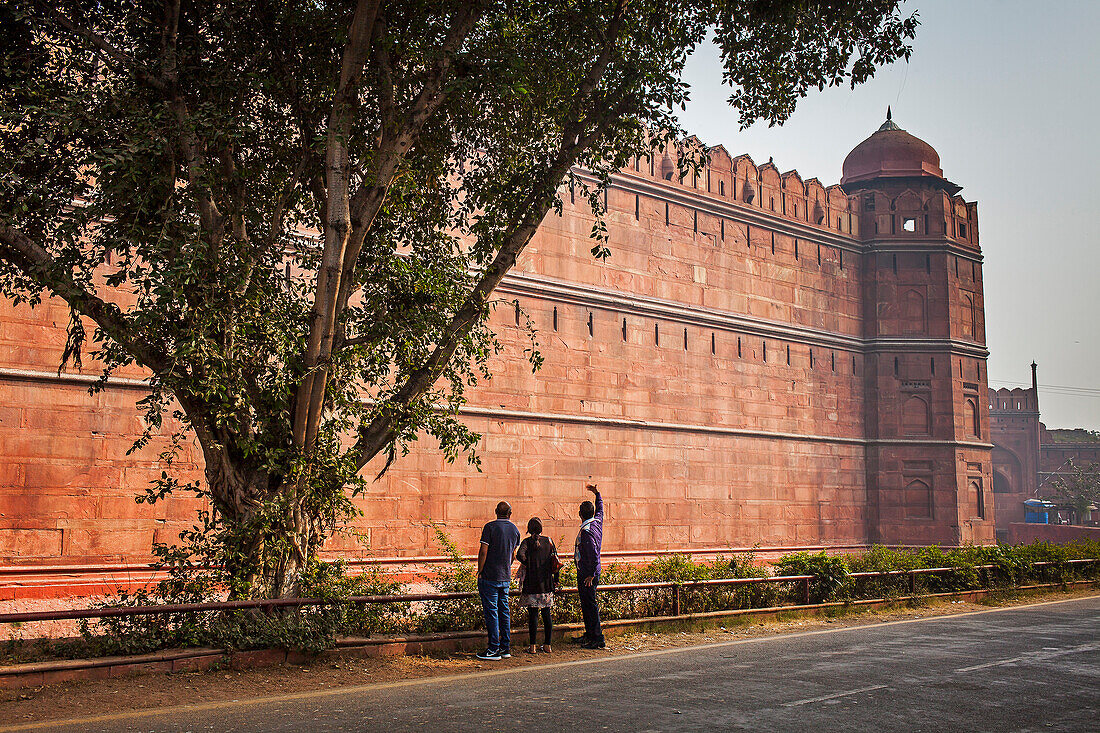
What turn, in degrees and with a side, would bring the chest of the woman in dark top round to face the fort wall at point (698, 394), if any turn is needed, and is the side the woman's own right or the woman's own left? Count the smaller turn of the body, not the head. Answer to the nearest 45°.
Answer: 0° — they already face it

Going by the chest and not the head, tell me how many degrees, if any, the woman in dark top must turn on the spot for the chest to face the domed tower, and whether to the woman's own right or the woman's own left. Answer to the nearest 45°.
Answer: approximately 45° to the woman's own right

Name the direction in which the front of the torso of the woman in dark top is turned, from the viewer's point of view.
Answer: away from the camera

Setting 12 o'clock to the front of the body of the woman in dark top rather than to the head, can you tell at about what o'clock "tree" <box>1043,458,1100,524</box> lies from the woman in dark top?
The tree is roughly at 1 o'clock from the woman in dark top.
